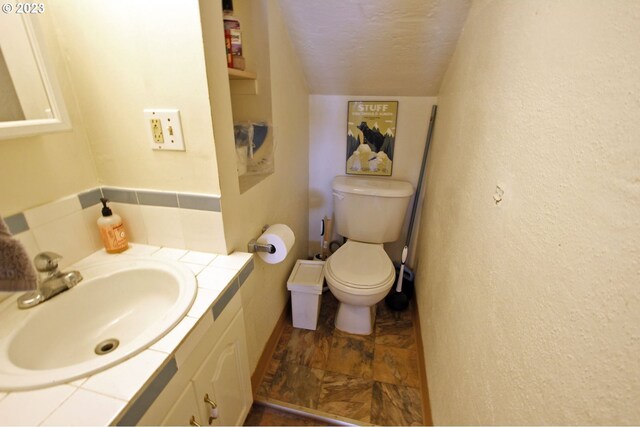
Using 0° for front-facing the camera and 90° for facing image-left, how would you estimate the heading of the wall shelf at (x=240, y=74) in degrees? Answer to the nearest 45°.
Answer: approximately 315°

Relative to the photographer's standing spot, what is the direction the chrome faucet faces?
facing the viewer and to the right of the viewer

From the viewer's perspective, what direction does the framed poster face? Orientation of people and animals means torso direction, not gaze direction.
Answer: toward the camera

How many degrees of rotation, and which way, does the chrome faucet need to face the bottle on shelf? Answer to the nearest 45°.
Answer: approximately 45° to its left

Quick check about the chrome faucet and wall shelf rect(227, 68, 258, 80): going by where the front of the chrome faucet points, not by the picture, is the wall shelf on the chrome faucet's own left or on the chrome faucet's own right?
on the chrome faucet's own left

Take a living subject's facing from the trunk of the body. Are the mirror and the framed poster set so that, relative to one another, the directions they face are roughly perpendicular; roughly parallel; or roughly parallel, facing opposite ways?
roughly perpendicular

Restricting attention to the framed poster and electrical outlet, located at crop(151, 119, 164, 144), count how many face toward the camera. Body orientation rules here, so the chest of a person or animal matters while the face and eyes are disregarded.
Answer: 2

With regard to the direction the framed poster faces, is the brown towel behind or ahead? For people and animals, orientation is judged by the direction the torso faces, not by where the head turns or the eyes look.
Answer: ahead

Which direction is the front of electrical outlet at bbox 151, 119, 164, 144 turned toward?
toward the camera

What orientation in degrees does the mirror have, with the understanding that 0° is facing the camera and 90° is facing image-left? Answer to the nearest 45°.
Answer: approximately 315°

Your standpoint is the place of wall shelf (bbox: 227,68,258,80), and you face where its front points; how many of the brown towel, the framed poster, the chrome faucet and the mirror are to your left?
1

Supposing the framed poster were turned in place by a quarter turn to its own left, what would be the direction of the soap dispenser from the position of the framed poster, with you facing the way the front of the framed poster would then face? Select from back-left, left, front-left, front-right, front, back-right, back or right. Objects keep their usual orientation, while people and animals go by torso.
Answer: back-right

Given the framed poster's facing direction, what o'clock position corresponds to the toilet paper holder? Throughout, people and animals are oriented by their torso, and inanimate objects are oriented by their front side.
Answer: The toilet paper holder is roughly at 1 o'clock from the framed poster.

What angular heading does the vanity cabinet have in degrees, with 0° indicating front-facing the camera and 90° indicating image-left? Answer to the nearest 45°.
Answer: approximately 315°
